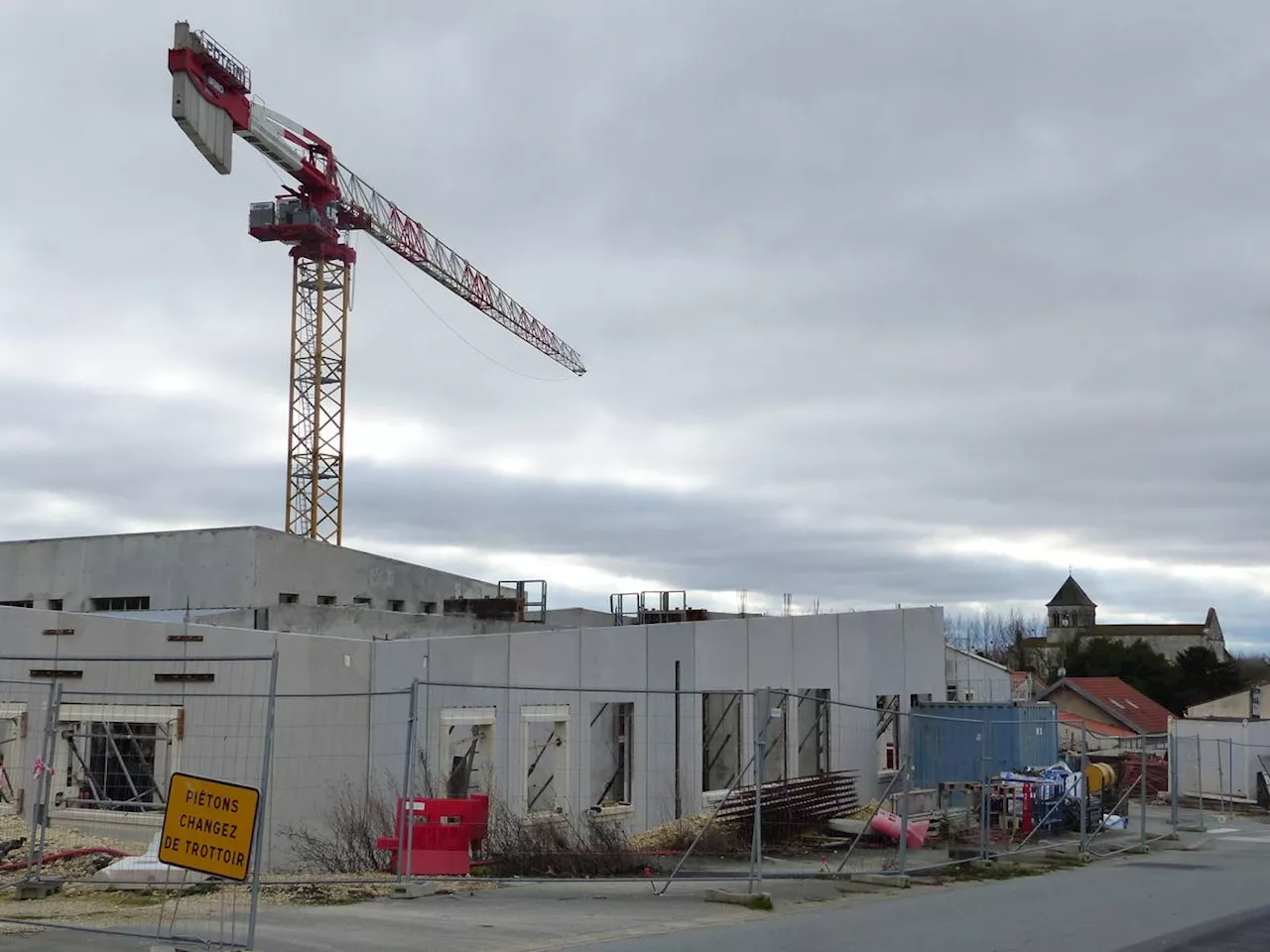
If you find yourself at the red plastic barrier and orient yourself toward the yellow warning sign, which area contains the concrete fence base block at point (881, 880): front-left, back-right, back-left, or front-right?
back-left

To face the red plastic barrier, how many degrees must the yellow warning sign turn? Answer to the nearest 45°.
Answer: approximately 135° to its left

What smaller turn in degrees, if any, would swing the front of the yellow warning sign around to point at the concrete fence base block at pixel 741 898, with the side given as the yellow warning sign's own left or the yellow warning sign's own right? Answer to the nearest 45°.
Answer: approximately 135° to the yellow warning sign's own left

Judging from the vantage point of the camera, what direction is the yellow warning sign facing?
facing the viewer

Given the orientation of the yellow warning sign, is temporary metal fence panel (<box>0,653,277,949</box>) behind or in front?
behind

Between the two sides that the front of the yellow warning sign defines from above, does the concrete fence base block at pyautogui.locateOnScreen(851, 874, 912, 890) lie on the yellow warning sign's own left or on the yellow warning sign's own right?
on the yellow warning sign's own left

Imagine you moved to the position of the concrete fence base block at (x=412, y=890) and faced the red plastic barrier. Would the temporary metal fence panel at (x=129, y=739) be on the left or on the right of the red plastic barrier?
left

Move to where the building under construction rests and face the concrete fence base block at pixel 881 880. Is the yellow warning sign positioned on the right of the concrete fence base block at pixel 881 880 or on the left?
right

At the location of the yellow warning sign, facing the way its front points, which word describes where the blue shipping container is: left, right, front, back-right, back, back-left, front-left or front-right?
back-left

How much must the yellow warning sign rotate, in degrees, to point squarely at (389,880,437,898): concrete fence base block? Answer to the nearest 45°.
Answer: approximately 135° to its left

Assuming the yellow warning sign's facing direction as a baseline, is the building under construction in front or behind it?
behind
